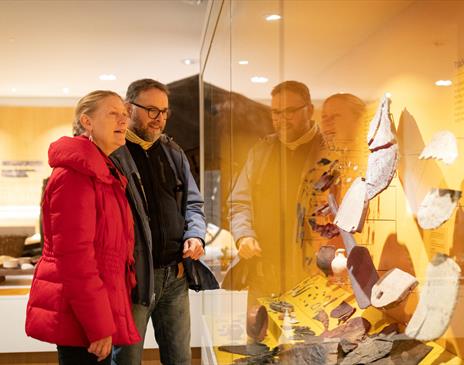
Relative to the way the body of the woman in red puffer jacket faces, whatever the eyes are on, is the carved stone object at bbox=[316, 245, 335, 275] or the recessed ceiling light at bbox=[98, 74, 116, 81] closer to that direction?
the carved stone object

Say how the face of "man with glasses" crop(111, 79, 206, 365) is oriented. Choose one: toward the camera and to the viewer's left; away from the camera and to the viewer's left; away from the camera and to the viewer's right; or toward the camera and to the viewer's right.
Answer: toward the camera and to the viewer's right

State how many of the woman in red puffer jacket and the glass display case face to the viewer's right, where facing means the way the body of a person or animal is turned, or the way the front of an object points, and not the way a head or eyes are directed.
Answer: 1

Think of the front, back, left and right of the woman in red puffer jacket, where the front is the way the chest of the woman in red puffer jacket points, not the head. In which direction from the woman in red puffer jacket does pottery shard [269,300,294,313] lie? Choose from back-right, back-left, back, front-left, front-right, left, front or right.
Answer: front-right

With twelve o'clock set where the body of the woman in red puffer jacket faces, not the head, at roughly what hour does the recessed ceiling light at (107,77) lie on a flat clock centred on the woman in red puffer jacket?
The recessed ceiling light is roughly at 9 o'clock from the woman in red puffer jacket.

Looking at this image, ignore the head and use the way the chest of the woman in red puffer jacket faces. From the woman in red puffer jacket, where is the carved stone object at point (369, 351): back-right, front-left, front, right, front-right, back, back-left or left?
front-right

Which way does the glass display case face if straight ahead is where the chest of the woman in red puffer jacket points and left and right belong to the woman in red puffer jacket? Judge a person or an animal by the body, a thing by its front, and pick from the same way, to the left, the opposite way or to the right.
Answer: the opposite way

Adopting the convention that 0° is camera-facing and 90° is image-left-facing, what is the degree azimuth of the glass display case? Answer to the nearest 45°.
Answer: approximately 45°

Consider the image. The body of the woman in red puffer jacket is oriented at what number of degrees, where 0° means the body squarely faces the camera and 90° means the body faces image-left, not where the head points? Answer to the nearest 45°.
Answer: approximately 270°

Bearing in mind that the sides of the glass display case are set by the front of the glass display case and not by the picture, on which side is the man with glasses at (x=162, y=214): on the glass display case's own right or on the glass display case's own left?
on the glass display case's own right

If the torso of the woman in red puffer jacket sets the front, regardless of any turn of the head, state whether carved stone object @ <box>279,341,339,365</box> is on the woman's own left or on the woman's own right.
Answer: on the woman's own right
